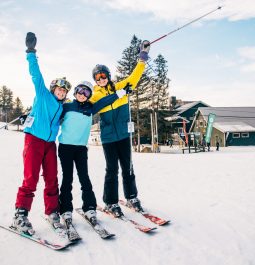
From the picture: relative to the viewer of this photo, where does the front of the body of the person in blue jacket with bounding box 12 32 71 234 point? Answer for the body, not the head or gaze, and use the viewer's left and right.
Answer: facing the viewer and to the right of the viewer

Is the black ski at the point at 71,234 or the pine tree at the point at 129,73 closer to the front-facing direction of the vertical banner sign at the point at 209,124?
the black ski

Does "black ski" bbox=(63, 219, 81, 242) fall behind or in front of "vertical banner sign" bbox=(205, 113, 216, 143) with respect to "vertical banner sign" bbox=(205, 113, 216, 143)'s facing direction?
in front

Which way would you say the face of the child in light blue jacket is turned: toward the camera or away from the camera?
toward the camera

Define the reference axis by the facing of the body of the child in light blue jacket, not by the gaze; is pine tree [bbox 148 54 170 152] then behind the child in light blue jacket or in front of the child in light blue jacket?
behind

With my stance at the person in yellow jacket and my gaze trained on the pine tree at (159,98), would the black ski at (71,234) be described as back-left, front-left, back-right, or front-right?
back-left

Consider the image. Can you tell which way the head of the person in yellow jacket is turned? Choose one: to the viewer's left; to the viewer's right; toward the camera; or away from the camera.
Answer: toward the camera

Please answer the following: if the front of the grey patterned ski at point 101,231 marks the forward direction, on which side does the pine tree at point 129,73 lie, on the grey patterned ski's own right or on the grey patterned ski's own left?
on the grey patterned ski's own left

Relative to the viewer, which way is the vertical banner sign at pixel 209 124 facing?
toward the camera

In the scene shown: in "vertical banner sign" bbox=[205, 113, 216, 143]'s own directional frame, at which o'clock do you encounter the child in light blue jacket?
The child in light blue jacket is roughly at 12 o'clock from the vertical banner sign.

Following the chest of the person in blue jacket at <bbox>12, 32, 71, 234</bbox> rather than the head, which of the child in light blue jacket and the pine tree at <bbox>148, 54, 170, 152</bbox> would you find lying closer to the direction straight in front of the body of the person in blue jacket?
the child in light blue jacket

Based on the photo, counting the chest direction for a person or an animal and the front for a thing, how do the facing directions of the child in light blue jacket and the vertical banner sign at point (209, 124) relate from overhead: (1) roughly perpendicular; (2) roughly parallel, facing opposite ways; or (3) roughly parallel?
roughly parallel

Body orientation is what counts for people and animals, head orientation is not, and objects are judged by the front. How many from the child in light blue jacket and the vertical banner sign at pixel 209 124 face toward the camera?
2

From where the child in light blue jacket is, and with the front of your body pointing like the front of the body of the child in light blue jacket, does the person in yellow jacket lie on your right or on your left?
on your left

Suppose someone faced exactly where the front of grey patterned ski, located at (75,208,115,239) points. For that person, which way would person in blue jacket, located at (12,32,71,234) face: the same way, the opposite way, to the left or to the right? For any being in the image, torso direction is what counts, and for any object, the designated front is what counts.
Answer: the same way

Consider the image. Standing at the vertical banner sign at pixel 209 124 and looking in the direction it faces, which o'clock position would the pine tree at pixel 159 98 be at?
The pine tree is roughly at 3 o'clock from the vertical banner sign.
